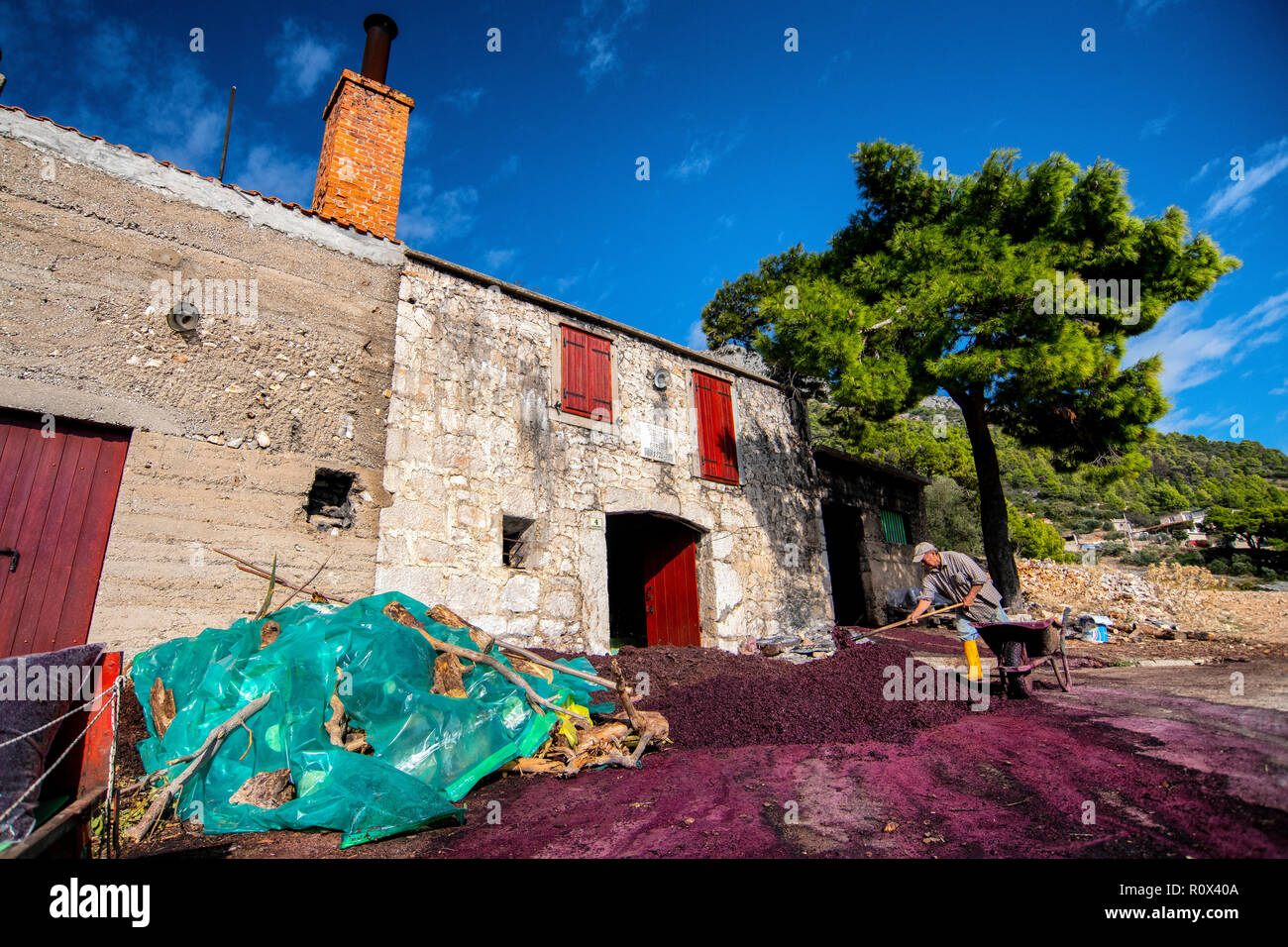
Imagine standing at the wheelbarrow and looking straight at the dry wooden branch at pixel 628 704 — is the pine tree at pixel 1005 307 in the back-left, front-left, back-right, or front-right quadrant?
back-right

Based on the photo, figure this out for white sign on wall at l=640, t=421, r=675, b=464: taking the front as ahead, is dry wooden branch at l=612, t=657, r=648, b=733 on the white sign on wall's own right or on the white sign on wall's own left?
on the white sign on wall's own right

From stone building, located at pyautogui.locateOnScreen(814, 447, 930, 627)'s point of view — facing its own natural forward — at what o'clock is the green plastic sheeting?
The green plastic sheeting is roughly at 2 o'clock from the stone building.

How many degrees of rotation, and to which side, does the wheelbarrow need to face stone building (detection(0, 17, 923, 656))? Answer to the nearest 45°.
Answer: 0° — it already faces it

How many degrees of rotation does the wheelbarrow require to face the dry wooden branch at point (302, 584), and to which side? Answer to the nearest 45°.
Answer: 0° — it already faces it

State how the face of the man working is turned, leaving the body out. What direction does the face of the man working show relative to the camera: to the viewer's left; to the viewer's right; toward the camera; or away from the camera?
to the viewer's left

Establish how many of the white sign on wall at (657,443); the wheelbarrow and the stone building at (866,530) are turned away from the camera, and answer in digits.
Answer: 0

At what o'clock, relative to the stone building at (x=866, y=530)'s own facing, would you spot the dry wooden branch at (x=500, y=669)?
The dry wooden branch is roughly at 2 o'clock from the stone building.

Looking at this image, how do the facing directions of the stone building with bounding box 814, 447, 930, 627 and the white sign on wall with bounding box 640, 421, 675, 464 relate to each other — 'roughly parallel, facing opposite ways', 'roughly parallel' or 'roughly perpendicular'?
roughly parallel

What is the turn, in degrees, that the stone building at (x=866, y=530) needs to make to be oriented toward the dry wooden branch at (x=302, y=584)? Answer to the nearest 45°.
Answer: approximately 90° to its right

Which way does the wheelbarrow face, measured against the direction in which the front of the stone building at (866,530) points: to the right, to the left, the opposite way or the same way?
to the right

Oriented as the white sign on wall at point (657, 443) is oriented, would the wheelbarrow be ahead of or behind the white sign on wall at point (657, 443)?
ahead

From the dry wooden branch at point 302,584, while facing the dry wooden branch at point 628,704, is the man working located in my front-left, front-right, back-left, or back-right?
front-left

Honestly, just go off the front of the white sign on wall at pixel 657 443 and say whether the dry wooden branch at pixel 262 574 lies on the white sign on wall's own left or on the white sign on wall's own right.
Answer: on the white sign on wall's own right

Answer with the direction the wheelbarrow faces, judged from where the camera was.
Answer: facing the viewer and to the left of the viewer
